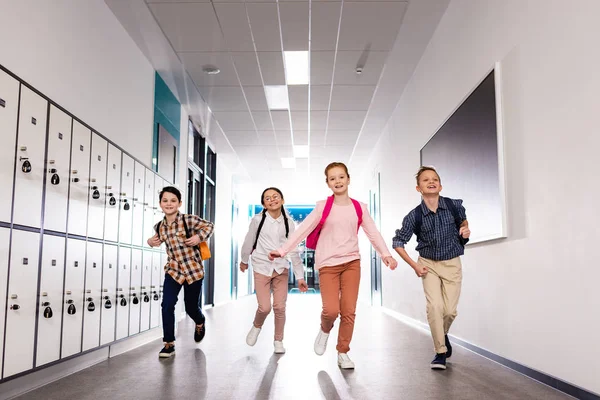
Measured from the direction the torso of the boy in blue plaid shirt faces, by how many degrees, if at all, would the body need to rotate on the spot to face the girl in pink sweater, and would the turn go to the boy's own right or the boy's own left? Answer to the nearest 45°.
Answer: approximately 90° to the boy's own right

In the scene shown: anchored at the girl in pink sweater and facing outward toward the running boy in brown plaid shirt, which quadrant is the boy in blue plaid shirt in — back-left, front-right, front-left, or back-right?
back-right

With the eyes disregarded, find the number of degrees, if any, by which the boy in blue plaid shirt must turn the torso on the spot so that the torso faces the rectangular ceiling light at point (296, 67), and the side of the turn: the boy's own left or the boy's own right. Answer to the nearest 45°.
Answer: approximately 135° to the boy's own right

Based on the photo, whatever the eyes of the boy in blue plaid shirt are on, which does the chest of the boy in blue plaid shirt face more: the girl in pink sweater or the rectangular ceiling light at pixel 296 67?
the girl in pink sweater

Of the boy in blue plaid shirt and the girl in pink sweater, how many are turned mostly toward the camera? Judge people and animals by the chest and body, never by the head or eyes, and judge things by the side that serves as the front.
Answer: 2

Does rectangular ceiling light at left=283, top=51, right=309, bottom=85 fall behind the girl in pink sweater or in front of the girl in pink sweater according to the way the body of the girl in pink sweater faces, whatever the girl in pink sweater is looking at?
behind

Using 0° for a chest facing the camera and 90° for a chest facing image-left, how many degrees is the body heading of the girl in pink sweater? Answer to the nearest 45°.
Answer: approximately 0°

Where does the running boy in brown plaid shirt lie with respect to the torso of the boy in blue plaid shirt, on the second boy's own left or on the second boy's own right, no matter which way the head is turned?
on the second boy's own right

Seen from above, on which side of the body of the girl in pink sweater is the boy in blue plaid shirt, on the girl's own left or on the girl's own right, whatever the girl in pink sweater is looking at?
on the girl's own left
